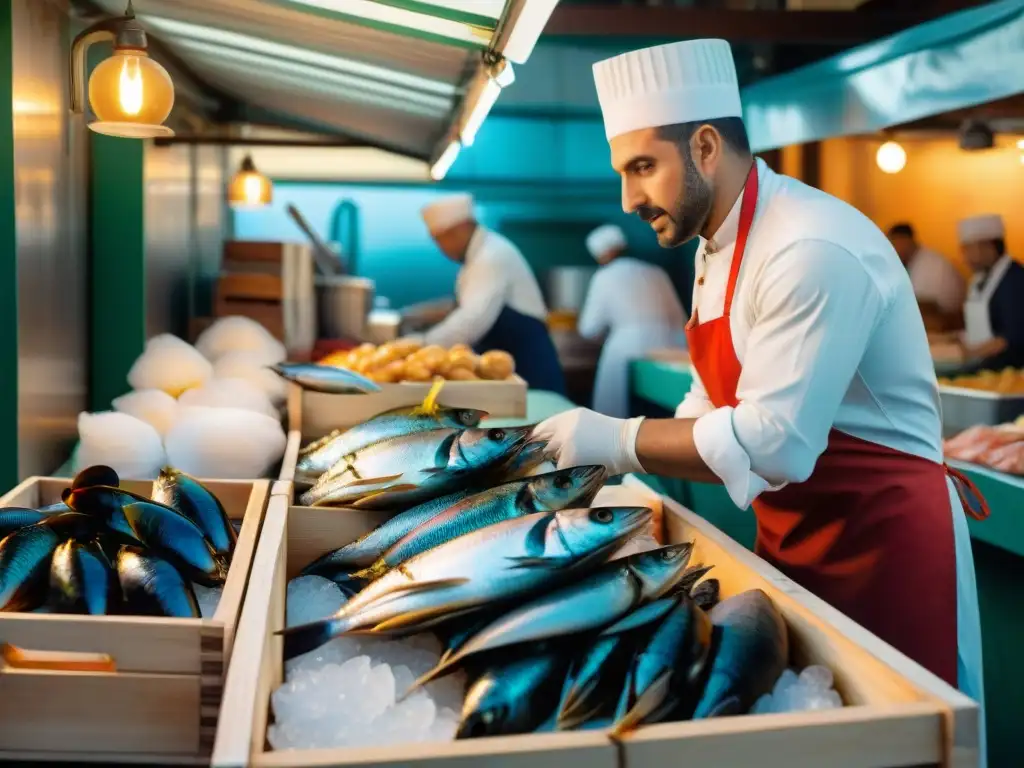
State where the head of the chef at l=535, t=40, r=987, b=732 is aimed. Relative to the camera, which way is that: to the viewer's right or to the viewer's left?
to the viewer's left

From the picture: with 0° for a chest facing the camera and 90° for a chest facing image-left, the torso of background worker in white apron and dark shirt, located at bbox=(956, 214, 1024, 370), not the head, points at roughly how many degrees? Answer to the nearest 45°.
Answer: approximately 45°

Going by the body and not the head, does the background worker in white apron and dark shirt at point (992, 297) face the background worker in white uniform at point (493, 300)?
yes

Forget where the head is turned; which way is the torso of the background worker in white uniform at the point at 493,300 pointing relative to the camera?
to the viewer's left

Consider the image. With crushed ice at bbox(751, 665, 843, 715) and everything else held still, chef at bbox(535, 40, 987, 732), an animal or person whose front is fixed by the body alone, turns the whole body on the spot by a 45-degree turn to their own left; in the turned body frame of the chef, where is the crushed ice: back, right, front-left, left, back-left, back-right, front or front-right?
front-left

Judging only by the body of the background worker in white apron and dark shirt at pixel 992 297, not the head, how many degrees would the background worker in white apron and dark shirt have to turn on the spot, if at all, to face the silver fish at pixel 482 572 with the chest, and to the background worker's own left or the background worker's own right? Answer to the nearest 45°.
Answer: approximately 45° to the background worker's own left

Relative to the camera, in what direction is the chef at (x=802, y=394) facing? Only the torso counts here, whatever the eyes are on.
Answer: to the viewer's left
